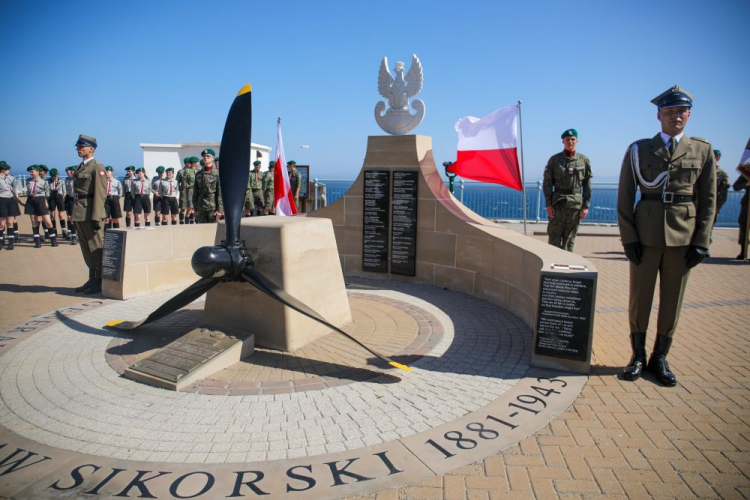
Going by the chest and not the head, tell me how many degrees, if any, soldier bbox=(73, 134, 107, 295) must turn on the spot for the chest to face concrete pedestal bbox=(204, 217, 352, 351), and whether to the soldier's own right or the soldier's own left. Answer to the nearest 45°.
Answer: approximately 90° to the soldier's own left

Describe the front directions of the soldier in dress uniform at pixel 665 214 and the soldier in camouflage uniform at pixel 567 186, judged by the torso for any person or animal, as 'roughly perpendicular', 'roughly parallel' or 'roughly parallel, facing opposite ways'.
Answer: roughly parallel

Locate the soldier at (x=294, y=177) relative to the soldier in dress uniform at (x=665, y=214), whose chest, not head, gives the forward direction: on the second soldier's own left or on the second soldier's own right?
on the second soldier's own right

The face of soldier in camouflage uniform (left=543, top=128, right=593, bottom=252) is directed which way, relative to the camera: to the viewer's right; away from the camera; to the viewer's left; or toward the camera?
toward the camera

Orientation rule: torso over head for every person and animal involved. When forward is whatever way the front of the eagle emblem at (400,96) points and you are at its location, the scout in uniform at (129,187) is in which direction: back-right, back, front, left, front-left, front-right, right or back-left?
back-right

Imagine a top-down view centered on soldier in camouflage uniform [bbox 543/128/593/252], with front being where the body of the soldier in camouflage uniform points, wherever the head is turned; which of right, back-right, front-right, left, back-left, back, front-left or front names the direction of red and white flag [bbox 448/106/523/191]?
right

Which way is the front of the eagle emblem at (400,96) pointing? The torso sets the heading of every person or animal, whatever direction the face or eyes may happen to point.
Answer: toward the camera

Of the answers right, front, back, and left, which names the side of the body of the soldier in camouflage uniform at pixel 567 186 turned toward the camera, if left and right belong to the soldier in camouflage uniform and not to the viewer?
front

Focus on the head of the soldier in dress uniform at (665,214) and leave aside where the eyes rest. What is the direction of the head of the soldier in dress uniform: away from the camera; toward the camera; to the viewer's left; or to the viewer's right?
toward the camera

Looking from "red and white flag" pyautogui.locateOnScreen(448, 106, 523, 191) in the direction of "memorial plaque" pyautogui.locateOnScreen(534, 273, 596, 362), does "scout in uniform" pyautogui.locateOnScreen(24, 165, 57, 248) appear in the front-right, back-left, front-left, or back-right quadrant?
back-right

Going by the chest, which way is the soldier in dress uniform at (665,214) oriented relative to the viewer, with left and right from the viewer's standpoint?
facing the viewer

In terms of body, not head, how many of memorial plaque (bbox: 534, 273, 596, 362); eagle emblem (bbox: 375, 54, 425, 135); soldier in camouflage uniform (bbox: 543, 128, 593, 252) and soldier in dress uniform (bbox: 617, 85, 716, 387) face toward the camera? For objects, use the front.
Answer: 4
